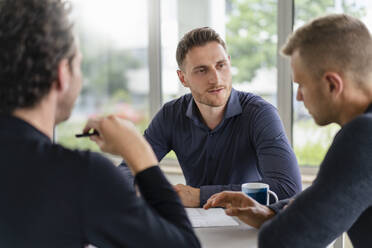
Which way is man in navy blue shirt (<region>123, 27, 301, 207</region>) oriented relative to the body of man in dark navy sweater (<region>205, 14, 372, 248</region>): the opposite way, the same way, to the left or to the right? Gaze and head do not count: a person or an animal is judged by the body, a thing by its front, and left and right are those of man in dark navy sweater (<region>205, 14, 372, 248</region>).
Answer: to the left

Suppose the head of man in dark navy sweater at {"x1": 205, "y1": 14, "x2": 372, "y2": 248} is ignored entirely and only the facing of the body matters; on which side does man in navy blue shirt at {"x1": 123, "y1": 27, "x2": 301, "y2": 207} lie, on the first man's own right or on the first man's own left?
on the first man's own right

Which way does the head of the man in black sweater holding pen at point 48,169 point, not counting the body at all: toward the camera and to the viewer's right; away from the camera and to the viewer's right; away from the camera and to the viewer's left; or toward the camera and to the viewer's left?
away from the camera and to the viewer's right

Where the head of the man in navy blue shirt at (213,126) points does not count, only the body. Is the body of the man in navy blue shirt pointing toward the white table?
yes

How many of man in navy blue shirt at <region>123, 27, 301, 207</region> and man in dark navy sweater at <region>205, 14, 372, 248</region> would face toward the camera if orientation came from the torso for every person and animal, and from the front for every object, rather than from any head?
1

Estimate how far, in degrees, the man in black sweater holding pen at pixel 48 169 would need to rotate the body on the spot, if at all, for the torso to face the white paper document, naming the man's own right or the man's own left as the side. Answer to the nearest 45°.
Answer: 0° — they already face it

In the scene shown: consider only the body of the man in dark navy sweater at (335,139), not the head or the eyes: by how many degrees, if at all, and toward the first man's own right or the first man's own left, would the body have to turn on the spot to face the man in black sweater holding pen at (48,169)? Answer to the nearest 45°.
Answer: approximately 45° to the first man's own left

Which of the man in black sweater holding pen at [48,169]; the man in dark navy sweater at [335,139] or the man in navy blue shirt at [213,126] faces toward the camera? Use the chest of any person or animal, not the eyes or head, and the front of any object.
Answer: the man in navy blue shirt at [213,126]

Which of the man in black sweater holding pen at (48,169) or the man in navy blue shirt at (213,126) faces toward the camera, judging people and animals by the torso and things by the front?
the man in navy blue shirt at (213,126)

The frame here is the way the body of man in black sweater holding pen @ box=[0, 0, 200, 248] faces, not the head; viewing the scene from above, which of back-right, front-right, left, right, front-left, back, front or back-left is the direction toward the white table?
front

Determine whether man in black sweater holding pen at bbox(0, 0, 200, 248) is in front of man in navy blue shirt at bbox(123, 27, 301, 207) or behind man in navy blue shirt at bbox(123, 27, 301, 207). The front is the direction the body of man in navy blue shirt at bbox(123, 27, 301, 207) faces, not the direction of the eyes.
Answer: in front

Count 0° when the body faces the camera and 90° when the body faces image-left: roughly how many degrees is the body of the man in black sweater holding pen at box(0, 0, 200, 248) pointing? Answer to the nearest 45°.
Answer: approximately 225°

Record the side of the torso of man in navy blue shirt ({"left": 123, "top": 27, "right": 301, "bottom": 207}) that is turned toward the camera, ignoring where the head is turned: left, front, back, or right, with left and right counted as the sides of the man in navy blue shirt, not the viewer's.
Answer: front

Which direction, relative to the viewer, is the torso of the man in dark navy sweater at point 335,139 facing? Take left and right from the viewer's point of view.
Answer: facing to the left of the viewer

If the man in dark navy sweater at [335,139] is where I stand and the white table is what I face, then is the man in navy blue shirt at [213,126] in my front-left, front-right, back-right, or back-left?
front-right
